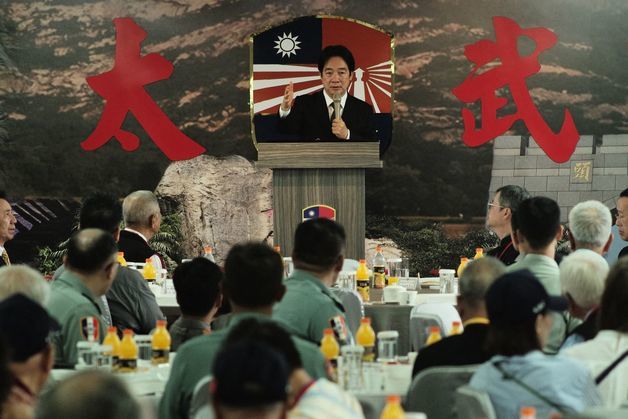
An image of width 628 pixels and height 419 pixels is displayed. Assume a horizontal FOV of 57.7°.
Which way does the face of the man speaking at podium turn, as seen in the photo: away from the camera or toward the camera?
toward the camera

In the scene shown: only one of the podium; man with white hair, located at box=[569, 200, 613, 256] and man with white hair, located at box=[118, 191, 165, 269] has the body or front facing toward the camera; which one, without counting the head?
the podium

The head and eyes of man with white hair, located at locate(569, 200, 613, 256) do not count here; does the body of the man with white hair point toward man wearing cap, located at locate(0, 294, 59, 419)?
no

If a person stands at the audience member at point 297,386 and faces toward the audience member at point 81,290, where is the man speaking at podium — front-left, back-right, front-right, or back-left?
front-right

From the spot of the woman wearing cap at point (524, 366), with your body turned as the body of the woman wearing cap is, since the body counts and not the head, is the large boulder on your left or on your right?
on your left

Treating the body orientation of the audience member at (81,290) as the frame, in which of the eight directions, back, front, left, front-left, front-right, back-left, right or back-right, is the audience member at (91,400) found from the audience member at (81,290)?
back-right

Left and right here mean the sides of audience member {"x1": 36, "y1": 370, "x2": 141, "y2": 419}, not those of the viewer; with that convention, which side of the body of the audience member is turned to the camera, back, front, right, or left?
back

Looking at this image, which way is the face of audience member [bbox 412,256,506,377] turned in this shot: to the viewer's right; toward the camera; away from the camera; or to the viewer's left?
away from the camera

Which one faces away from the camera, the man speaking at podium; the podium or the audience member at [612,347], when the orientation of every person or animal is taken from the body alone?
the audience member

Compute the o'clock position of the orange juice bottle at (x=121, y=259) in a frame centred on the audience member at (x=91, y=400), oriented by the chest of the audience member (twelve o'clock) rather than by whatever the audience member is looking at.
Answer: The orange juice bottle is roughly at 12 o'clock from the audience member.

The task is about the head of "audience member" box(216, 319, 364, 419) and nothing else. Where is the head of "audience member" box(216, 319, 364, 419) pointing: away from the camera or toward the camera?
away from the camera

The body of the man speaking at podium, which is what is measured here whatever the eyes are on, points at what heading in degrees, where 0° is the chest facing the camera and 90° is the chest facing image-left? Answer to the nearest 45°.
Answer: approximately 0°

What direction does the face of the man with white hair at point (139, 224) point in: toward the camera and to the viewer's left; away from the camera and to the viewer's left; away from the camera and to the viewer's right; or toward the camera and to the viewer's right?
away from the camera and to the viewer's right

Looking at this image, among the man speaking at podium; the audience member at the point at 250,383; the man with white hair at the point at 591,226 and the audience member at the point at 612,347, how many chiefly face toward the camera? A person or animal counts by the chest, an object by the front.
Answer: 1

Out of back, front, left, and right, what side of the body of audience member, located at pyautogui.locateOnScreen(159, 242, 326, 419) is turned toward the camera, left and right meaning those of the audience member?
back

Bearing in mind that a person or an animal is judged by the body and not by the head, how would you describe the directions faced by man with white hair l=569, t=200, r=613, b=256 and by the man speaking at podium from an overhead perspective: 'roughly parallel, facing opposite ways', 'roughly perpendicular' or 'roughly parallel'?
roughly parallel, facing opposite ways

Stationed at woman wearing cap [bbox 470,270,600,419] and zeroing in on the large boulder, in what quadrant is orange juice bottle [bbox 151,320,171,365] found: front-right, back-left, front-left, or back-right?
front-left

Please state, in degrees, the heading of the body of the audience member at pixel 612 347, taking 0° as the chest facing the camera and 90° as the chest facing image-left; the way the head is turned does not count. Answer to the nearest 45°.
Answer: approximately 180°

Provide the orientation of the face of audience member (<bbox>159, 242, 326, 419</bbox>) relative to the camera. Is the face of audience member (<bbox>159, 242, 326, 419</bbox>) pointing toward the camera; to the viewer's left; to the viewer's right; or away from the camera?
away from the camera

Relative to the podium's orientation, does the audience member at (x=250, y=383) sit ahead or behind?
ahead

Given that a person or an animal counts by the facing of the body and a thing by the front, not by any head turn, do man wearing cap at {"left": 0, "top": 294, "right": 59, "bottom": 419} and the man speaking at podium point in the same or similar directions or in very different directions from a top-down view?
very different directions

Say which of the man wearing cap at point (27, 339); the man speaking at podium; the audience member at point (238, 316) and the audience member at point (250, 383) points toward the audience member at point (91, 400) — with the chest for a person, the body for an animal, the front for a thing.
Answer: the man speaking at podium
